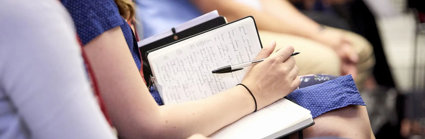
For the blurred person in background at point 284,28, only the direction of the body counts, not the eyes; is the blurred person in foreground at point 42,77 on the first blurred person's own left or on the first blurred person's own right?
on the first blurred person's own right

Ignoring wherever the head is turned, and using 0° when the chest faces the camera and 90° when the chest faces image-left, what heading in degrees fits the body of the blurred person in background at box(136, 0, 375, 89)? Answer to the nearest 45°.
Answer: approximately 270°
